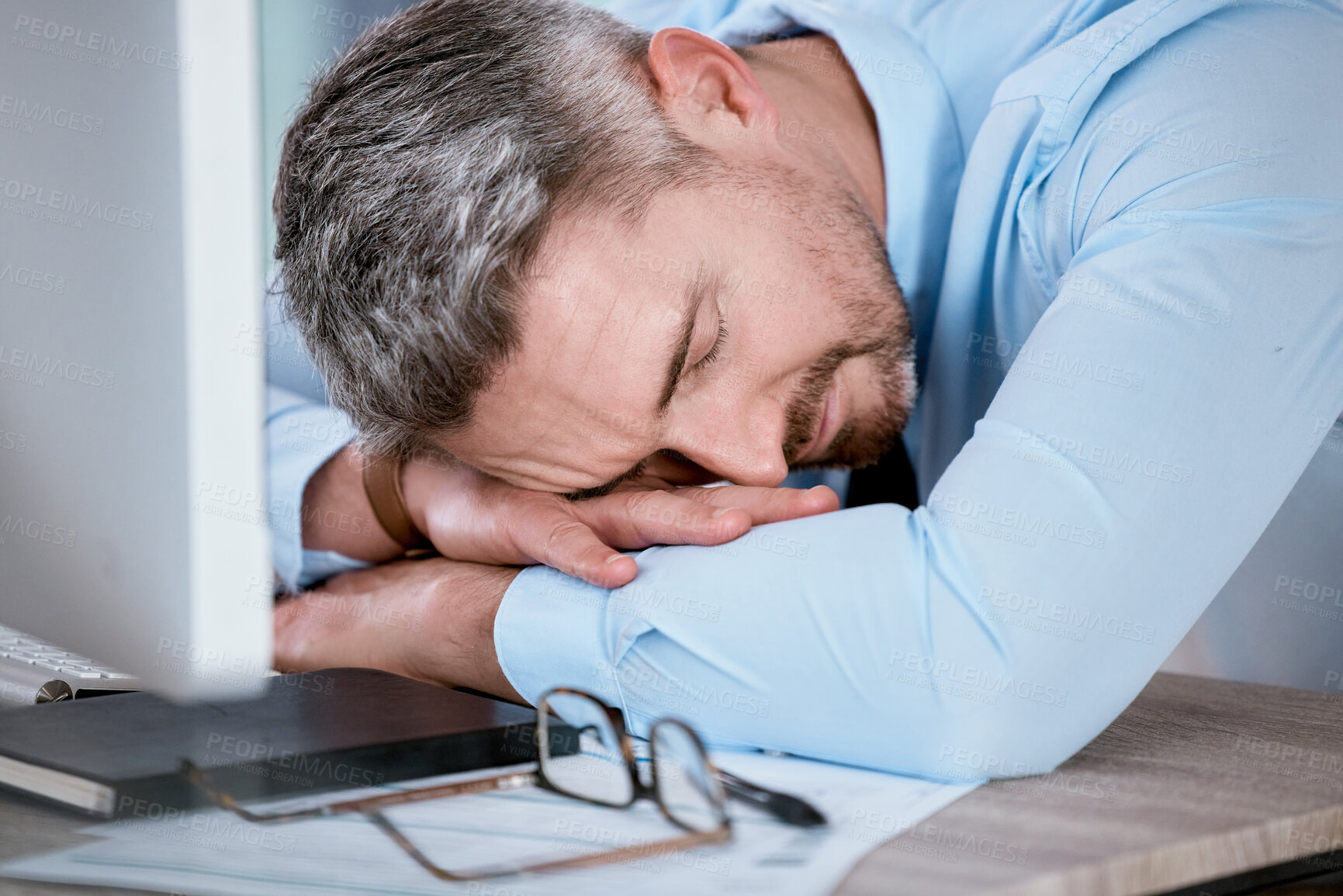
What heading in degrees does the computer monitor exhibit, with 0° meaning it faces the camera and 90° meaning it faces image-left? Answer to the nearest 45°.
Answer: approximately 225°

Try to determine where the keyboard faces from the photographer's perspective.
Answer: facing away from the viewer and to the right of the viewer
